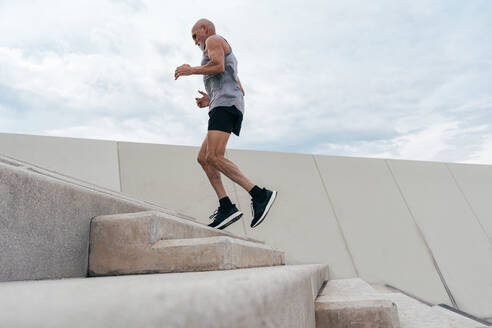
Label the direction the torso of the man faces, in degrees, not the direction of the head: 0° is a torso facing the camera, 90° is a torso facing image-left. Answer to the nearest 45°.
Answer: approximately 90°

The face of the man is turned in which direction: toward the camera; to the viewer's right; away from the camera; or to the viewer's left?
to the viewer's left
